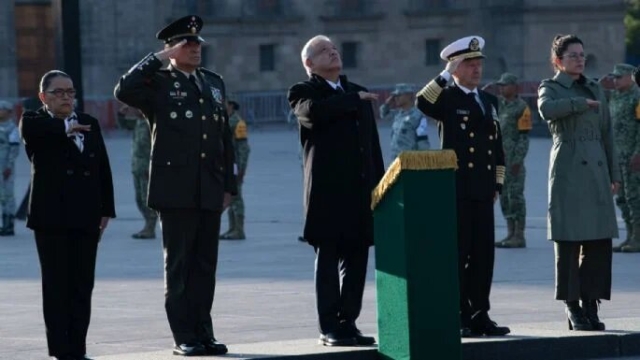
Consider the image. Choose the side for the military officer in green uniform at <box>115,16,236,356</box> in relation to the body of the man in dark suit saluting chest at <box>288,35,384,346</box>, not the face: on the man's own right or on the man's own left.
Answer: on the man's own right

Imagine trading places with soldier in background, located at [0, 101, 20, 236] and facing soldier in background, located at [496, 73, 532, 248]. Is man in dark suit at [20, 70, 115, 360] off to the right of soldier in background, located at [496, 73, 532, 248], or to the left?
right

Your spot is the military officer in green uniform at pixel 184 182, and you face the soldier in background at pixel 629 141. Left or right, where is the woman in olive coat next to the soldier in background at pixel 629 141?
right
